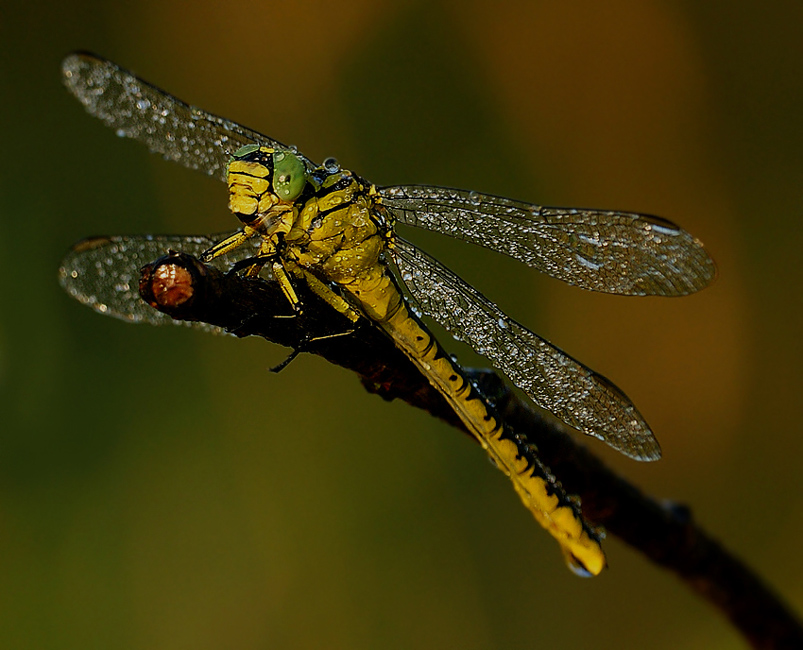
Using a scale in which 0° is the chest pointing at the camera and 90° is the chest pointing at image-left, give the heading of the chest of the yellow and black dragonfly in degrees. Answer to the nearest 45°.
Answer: approximately 45°
